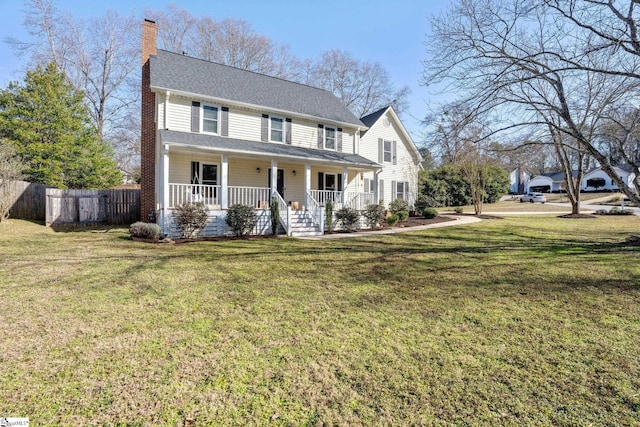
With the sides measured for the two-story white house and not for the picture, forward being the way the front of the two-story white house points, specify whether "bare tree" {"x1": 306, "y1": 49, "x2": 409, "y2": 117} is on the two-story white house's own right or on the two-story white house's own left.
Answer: on the two-story white house's own left

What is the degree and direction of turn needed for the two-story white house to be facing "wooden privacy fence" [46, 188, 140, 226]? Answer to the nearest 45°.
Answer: approximately 135° to its right

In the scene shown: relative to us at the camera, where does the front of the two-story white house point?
facing the viewer and to the right of the viewer

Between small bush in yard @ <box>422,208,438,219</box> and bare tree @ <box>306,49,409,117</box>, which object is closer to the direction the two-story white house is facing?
the small bush in yard

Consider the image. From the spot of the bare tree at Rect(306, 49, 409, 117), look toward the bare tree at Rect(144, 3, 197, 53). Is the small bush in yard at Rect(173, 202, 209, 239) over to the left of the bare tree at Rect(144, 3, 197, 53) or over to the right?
left

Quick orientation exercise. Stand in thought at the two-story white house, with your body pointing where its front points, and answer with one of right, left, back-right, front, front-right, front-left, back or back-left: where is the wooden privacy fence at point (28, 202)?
back-right

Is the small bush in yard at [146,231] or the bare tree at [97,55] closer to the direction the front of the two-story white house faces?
the small bush in yard

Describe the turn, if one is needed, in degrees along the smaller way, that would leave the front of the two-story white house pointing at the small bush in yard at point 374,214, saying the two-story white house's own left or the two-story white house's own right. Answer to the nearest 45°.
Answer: approximately 45° to the two-story white house's own left

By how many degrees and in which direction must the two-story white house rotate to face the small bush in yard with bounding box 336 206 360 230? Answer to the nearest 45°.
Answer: approximately 45° to its left

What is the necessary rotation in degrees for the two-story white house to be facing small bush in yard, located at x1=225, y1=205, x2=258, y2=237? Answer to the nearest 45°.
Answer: approximately 45° to its right

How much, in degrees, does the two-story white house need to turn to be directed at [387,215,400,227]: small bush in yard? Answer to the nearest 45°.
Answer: approximately 45° to its left
